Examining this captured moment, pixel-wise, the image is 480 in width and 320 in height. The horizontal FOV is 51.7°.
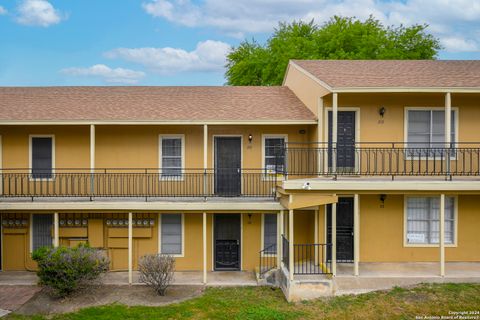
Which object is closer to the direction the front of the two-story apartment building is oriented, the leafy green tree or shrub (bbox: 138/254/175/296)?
the shrub

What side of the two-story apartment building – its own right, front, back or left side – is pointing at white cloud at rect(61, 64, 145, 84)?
back

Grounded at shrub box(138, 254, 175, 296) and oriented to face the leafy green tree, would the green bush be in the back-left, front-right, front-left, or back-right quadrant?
back-left

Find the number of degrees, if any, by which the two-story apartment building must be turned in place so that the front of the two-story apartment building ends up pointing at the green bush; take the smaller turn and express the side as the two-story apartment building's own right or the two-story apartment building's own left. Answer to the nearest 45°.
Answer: approximately 45° to the two-story apartment building's own right

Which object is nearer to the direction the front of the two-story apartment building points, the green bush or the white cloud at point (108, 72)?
the green bush

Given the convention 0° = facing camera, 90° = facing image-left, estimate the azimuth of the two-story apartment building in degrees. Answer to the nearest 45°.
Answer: approximately 0°

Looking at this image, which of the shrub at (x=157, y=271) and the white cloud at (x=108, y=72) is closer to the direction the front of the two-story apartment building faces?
the shrub

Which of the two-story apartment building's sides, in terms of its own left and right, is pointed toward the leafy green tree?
back

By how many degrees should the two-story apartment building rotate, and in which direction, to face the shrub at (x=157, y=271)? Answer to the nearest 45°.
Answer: approximately 45° to its right
